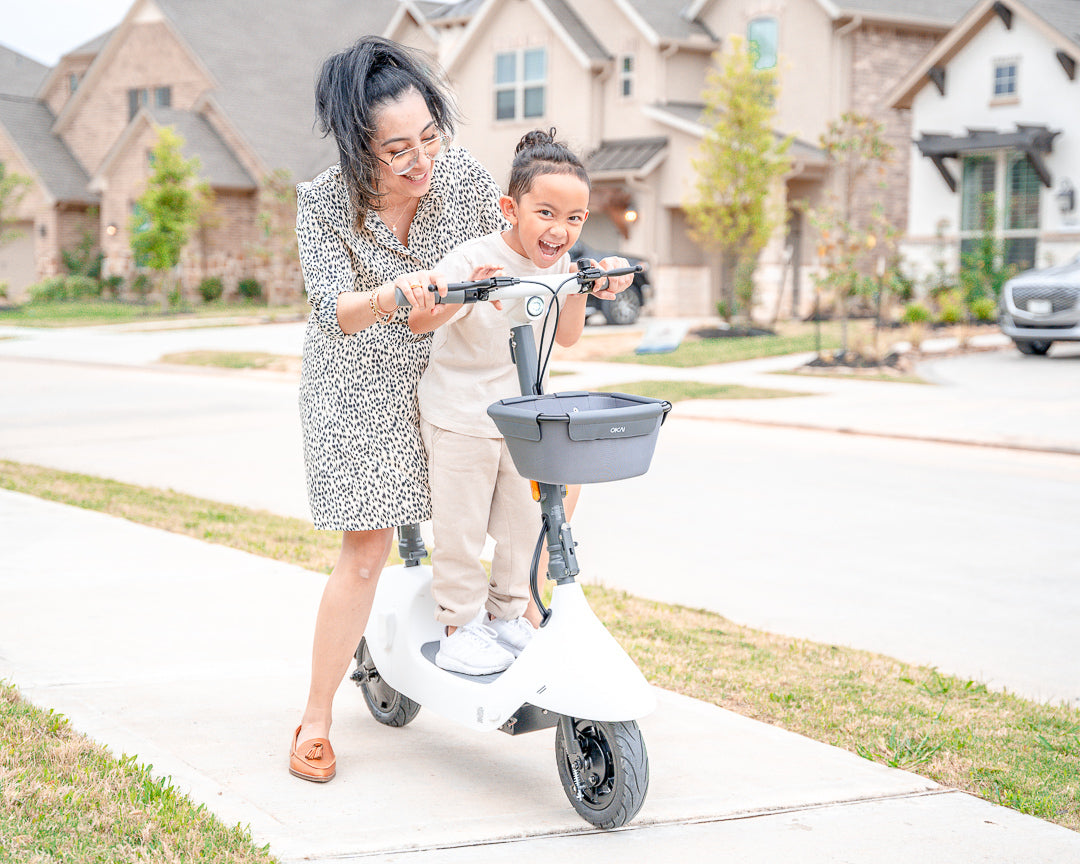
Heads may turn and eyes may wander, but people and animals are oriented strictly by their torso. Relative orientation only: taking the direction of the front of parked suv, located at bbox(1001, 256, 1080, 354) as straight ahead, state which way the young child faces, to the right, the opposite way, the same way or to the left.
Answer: to the left

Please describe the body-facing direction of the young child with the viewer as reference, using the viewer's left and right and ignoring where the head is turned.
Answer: facing the viewer and to the right of the viewer

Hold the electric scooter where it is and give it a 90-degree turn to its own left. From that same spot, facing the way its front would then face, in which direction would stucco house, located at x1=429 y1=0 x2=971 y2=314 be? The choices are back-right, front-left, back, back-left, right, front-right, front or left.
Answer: front-left

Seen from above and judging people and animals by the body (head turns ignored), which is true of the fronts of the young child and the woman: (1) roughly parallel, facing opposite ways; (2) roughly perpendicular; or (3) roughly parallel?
roughly parallel

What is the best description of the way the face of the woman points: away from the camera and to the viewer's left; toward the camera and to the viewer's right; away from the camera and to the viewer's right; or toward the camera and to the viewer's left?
toward the camera and to the viewer's right

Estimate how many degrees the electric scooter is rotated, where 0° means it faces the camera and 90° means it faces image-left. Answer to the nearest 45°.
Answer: approximately 315°

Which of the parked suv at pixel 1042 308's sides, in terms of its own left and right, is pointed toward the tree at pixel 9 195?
right

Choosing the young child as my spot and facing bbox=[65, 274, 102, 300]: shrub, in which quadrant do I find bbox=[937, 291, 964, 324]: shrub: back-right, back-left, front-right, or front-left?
front-right

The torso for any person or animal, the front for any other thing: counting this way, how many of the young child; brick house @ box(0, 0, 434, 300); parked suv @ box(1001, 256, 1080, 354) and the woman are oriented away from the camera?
0

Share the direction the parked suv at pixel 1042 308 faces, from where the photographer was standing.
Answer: facing the viewer and to the left of the viewer
